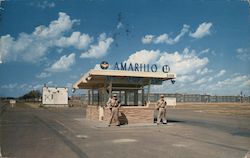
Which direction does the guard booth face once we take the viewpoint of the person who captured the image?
facing the viewer

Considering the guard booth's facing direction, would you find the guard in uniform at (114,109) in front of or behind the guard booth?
in front
